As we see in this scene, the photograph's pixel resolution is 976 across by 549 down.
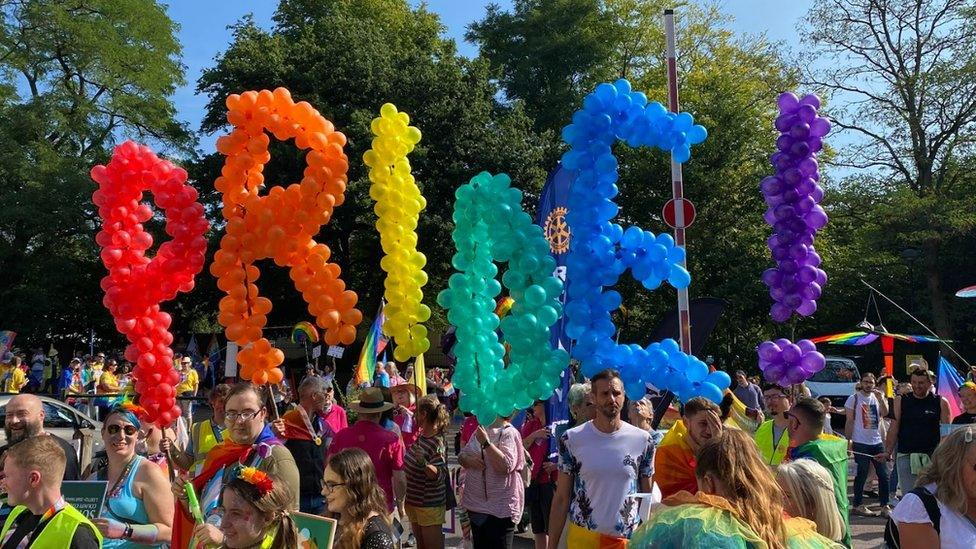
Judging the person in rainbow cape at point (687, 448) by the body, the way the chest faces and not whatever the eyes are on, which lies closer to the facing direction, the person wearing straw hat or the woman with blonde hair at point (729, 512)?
the woman with blonde hair

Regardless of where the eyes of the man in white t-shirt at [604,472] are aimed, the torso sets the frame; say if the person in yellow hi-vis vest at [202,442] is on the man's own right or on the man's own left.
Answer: on the man's own right

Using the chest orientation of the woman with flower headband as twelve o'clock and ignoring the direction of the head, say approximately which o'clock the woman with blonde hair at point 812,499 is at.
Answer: The woman with blonde hair is roughly at 8 o'clock from the woman with flower headband.

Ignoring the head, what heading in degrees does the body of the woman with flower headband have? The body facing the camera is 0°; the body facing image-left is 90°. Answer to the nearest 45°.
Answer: approximately 45°

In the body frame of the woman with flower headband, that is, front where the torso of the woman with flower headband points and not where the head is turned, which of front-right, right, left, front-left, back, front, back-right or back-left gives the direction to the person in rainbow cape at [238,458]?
back-right

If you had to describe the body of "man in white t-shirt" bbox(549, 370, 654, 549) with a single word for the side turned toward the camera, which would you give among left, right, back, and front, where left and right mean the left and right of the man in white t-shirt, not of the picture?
front

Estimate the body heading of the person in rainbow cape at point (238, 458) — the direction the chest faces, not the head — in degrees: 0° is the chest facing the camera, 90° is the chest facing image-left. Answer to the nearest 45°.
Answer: approximately 0°
